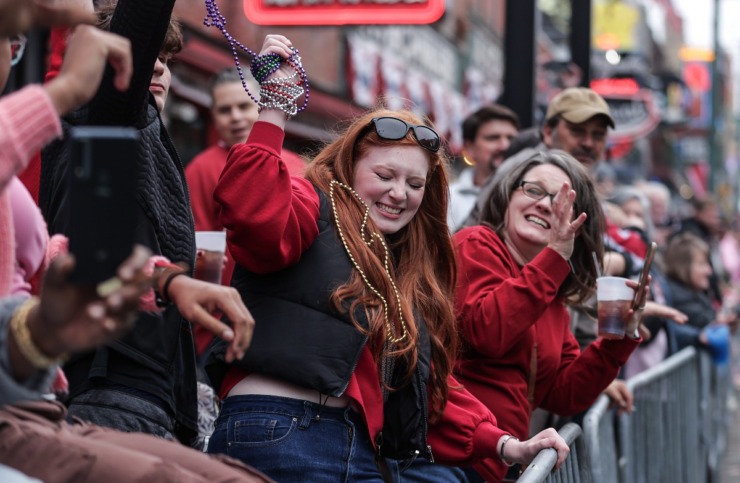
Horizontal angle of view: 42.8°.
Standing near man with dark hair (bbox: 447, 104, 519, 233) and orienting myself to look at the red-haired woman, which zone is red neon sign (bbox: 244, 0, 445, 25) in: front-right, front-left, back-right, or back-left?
back-right

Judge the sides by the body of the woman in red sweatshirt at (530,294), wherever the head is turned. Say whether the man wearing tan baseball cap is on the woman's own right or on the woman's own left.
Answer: on the woman's own left

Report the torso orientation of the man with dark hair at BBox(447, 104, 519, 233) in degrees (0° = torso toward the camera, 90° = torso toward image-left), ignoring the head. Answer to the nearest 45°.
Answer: approximately 315°

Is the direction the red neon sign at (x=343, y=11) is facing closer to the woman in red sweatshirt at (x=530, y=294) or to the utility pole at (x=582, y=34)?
the woman in red sweatshirt

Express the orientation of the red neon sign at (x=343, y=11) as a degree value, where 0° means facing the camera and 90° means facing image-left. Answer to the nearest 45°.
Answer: approximately 0°

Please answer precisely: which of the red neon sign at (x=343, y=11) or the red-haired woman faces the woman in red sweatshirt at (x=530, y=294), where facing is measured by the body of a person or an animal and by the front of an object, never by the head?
the red neon sign

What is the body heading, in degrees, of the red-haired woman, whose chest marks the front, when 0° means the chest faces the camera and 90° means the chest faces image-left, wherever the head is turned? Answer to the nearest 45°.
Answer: approximately 315°

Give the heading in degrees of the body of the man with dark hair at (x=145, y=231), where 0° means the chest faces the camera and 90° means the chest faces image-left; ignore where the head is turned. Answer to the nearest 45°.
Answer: approximately 315°

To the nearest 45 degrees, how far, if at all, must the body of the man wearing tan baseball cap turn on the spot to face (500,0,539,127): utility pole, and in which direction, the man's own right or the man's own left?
approximately 135° to the man's own left

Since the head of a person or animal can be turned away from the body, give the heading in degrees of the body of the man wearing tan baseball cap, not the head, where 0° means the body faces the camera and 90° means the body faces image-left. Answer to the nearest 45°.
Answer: approximately 315°

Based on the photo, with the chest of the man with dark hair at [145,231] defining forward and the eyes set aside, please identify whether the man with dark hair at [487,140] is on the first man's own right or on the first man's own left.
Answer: on the first man's own left
